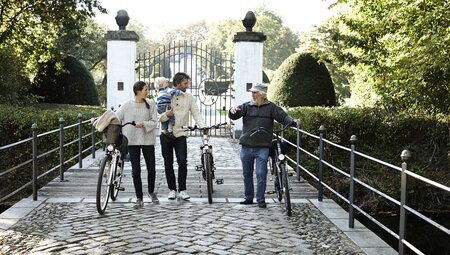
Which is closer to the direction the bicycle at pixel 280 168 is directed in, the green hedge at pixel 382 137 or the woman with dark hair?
the woman with dark hair

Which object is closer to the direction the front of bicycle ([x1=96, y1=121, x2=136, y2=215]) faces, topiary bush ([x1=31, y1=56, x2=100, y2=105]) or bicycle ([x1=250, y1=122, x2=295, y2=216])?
the bicycle

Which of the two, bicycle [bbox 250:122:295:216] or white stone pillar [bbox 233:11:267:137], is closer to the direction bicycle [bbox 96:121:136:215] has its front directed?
the bicycle

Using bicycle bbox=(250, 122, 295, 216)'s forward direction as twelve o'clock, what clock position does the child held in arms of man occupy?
The child held in arms of man is roughly at 3 o'clock from the bicycle.

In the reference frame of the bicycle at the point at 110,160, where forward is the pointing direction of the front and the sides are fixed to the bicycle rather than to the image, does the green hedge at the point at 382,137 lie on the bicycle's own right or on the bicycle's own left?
on the bicycle's own left

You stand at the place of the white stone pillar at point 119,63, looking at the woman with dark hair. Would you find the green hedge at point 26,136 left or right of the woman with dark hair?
right

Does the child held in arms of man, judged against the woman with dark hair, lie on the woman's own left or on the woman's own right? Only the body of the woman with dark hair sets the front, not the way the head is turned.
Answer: on the woman's own left

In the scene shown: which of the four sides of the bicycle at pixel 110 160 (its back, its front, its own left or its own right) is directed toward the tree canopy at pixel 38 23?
back

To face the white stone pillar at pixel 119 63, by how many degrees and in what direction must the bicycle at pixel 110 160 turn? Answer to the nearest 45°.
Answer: approximately 180°

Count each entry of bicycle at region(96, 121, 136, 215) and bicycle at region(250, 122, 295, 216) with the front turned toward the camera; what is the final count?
2
